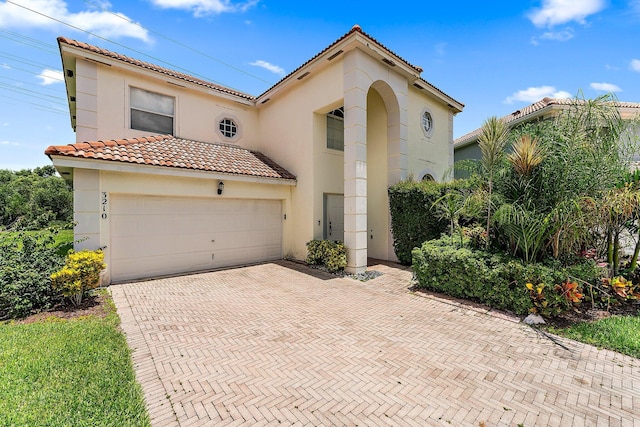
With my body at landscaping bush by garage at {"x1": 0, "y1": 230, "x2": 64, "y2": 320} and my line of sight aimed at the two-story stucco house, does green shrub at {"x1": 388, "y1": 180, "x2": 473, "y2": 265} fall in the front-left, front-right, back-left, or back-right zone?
front-right

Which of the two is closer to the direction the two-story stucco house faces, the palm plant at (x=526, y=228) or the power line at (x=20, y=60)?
the palm plant

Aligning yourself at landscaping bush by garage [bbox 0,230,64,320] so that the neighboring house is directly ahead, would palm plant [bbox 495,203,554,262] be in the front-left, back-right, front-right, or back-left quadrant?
front-right

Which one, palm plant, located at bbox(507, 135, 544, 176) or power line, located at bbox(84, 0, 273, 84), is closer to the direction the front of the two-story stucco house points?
the palm plant

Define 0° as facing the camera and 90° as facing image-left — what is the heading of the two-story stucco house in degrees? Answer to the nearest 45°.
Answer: approximately 315°
